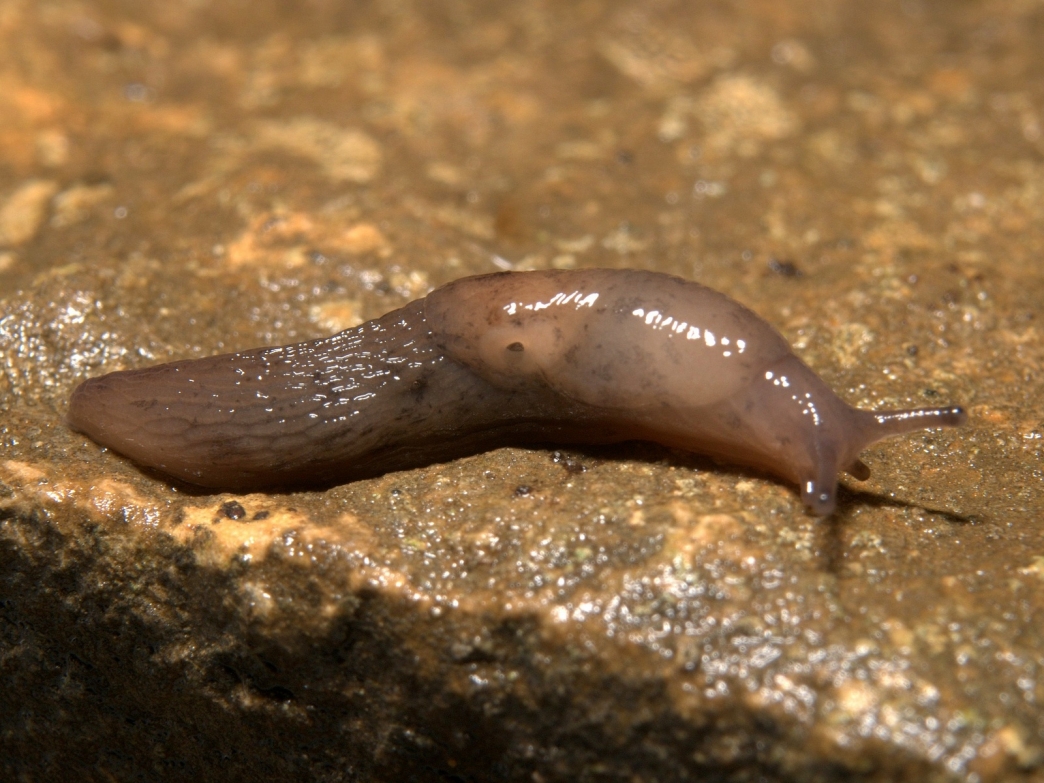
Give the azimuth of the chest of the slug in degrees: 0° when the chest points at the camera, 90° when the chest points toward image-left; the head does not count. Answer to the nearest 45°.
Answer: approximately 270°
